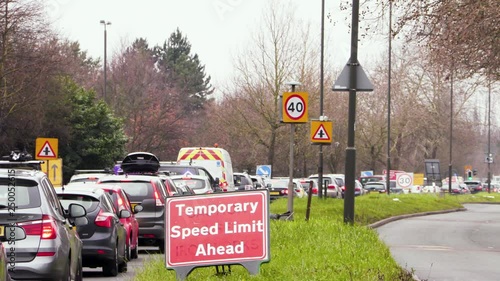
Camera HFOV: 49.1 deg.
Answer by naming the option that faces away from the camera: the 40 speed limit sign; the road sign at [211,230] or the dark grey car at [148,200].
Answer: the dark grey car

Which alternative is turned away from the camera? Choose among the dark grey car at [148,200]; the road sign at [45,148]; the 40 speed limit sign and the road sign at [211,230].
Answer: the dark grey car

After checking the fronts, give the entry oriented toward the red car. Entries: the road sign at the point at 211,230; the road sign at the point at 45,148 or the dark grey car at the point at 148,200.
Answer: the road sign at the point at 45,148

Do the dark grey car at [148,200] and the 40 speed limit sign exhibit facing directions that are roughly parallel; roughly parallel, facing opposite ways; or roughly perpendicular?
roughly parallel, facing opposite ways

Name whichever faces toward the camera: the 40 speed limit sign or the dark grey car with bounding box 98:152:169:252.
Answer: the 40 speed limit sign

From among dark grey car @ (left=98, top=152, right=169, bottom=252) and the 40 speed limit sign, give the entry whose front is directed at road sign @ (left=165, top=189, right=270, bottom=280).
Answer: the 40 speed limit sign

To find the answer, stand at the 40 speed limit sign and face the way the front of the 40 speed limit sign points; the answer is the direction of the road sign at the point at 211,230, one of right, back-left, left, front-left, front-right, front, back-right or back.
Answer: front

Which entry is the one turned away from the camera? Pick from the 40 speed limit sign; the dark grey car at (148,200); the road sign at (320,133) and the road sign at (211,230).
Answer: the dark grey car

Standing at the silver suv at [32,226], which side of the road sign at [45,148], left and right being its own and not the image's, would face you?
front

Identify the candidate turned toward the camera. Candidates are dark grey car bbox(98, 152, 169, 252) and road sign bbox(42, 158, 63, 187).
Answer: the road sign

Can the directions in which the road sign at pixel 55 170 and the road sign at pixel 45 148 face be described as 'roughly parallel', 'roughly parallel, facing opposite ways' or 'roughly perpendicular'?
roughly parallel

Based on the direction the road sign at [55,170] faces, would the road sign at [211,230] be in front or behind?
in front

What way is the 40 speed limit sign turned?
toward the camera

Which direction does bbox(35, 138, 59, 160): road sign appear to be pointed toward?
toward the camera

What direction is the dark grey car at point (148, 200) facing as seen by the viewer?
away from the camera

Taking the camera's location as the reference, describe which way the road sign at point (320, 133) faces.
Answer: facing the viewer

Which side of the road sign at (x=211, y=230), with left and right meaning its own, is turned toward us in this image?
front

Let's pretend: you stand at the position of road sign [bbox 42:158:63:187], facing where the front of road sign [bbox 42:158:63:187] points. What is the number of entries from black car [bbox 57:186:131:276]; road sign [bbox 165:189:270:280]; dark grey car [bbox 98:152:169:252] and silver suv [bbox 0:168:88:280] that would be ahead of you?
4

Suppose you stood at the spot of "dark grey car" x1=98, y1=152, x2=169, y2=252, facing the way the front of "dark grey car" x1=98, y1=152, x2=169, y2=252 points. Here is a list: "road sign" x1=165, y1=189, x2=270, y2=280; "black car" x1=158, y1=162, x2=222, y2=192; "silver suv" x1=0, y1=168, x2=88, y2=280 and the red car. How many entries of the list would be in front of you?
1
